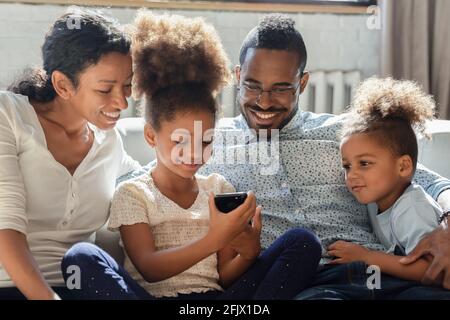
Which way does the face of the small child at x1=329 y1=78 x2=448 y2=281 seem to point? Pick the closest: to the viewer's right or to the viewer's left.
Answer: to the viewer's left

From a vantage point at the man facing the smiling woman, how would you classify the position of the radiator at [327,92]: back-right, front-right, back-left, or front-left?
back-right

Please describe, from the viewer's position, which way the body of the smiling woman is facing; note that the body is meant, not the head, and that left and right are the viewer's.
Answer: facing the viewer and to the right of the viewer

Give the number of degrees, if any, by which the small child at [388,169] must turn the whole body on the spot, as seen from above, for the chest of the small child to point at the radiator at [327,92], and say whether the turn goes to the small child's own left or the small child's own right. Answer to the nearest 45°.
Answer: approximately 135° to the small child's own right

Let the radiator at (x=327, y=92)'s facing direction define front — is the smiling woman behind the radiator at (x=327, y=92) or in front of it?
in front

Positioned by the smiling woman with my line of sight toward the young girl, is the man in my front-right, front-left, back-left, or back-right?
front-left

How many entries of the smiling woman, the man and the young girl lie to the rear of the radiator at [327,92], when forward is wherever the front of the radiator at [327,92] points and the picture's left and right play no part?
0

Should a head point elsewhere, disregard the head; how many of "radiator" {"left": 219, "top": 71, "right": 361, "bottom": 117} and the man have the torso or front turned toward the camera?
2

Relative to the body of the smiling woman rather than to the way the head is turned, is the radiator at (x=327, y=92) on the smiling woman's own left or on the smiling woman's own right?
on the smiling woman's own left

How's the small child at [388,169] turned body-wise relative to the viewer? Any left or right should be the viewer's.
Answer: facing the viewer and to the left of the viewer

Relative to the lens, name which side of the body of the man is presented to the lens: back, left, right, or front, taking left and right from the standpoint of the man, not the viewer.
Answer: front

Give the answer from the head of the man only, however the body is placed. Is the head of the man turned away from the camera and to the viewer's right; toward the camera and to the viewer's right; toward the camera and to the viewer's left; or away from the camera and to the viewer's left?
toward the camera and to the viewer's left

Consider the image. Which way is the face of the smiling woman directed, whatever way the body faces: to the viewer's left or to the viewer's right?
to the viewer's right

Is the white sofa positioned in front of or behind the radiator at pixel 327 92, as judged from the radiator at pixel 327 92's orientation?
in front
